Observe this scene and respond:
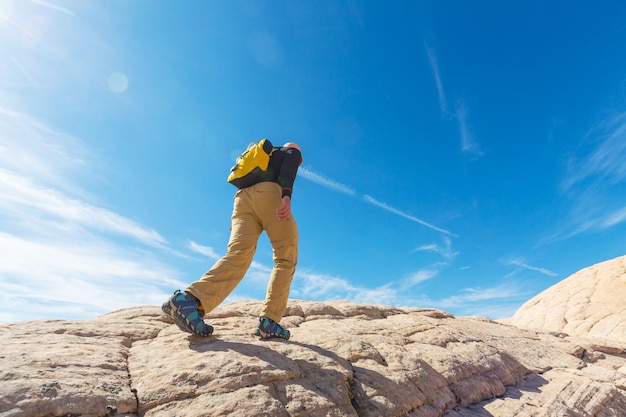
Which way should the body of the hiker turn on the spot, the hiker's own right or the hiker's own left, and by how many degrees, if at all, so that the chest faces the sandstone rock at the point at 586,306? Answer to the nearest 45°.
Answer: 0° — they already face it

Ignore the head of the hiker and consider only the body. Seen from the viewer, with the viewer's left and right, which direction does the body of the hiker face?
facing away from the viewer and to the right of the viewer
